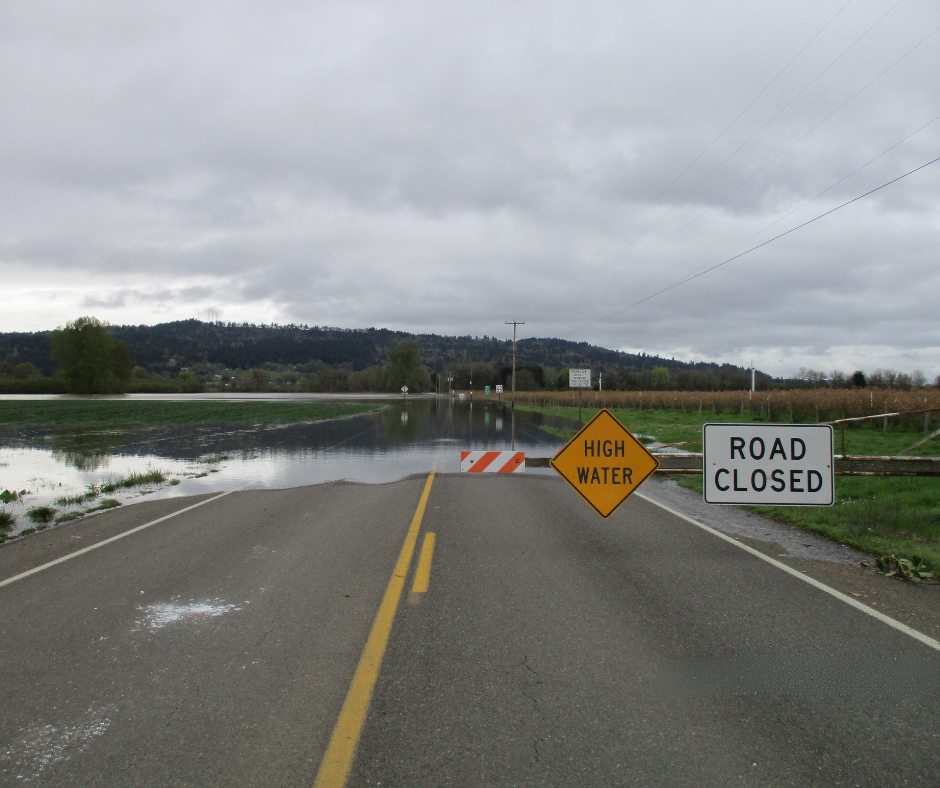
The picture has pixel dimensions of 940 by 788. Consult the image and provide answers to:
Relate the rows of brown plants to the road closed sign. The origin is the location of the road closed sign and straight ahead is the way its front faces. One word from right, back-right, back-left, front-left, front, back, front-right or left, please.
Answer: back

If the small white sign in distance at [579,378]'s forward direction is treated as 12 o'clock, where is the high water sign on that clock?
The high water sign is roughly at 12 o'clock from the small white sign in distance.

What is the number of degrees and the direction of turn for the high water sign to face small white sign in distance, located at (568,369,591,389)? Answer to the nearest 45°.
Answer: approximately 180°

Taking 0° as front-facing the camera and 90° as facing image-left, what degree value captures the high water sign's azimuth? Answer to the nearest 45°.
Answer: approximately 0°

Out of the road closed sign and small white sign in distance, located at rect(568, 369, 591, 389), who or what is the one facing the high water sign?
the small white sign in distance

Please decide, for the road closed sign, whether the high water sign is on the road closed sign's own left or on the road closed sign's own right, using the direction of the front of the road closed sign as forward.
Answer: on the road closed sign's own right
